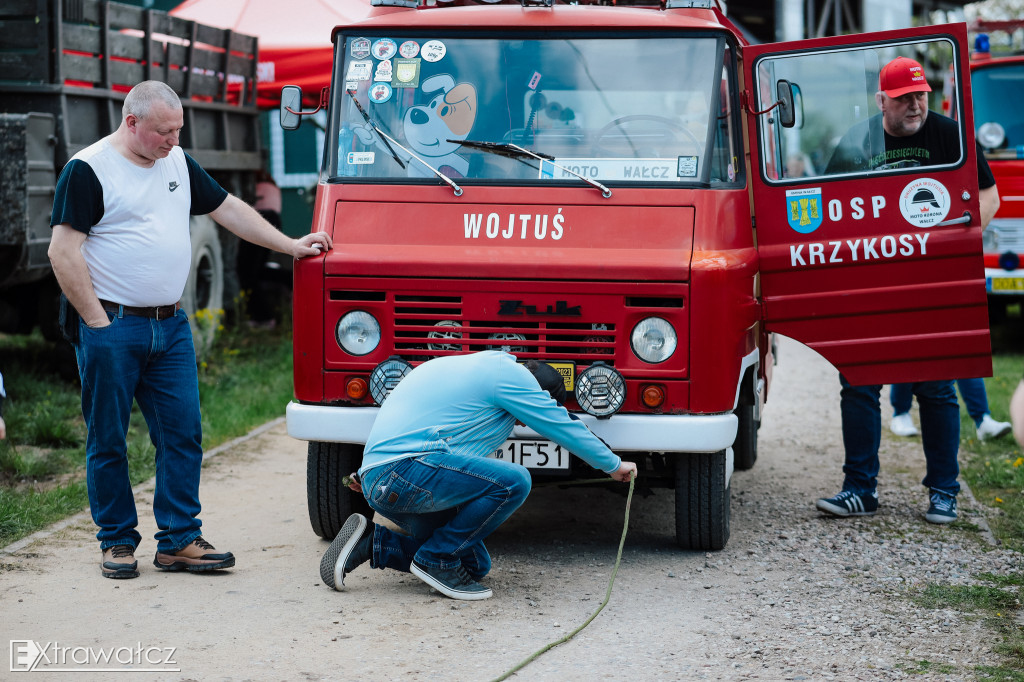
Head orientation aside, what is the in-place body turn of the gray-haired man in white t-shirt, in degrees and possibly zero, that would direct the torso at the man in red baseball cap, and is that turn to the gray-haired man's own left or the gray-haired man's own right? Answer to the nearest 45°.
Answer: approximately 45° to the gray-haired man's own left

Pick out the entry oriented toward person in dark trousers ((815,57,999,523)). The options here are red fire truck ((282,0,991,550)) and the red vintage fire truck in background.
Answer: the red vintage fire truck in background

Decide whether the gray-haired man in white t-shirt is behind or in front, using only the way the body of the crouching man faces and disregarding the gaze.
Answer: behind

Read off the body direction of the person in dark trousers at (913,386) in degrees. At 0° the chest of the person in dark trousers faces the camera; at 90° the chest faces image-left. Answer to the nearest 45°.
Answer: approximately 0°

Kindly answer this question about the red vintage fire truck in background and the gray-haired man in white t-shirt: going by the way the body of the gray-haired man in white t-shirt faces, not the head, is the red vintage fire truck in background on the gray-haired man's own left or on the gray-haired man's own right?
on the gray-haired man's own left

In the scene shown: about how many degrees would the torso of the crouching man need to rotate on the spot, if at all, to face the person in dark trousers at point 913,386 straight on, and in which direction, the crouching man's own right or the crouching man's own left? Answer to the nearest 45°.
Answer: approximately 45° to the crouching man's own left

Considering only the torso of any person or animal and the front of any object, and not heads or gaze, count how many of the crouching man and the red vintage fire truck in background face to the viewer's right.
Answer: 1

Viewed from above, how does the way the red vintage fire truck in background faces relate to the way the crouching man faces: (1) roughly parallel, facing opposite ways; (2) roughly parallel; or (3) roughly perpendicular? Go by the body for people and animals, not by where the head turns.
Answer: roughly perpendicular

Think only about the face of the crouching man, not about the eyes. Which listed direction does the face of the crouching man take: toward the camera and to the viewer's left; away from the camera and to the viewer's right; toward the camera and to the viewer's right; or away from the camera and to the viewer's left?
away from the camera and to the viewer's right

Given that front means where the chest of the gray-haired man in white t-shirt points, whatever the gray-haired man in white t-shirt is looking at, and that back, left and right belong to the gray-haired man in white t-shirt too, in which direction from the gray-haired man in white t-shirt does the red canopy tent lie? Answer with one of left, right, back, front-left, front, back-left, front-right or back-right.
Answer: back-left

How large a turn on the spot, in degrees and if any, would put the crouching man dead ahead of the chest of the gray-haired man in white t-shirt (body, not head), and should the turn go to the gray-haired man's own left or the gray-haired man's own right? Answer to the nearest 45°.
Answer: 0° — they already face them

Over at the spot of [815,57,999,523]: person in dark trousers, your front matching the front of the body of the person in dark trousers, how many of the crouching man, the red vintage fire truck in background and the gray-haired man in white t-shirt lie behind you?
1

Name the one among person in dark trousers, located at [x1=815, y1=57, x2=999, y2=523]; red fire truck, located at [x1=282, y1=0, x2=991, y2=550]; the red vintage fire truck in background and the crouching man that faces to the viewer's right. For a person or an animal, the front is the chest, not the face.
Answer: the crouching man
